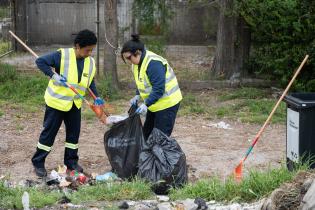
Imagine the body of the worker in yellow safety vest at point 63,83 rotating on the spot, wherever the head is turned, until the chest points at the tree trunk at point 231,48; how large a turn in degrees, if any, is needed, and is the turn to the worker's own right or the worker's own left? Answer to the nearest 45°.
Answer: approximately 90° to the worker's own left

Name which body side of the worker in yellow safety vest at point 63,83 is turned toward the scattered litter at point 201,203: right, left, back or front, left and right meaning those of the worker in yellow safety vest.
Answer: front

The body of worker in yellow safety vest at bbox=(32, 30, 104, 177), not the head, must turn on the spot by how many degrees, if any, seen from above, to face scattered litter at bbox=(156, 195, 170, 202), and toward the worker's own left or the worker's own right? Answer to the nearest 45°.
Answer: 0° — they already face it

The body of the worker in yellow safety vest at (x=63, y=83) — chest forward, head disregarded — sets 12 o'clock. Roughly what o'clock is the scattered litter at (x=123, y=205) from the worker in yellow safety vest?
The scattered litter is roughly at 1 o'clock from the worker in yellow safety vest.

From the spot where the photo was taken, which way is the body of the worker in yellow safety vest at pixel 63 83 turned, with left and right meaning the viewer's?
facing the viewer and to the right of the viewer

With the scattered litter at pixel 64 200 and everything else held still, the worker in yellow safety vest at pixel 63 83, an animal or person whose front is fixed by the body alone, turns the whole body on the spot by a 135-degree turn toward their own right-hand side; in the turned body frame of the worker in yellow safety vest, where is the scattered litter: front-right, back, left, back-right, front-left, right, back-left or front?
left

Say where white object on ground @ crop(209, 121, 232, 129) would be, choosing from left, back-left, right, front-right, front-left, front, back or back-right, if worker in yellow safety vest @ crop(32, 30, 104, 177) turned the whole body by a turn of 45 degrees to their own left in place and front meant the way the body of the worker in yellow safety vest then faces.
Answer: front-left

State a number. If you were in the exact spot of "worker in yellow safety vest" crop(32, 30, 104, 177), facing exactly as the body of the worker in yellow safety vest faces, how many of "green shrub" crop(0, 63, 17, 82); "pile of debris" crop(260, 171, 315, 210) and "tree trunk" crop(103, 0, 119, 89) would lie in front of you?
1

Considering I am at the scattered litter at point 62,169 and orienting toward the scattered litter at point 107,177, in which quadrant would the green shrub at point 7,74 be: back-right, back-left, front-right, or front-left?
back-left

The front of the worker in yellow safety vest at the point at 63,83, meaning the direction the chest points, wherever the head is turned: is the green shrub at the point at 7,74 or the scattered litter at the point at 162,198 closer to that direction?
the scattered litter

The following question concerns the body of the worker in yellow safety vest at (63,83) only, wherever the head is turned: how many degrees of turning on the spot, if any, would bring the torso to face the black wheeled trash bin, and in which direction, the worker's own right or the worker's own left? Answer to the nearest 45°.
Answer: approximately 45° to the worker's own left
